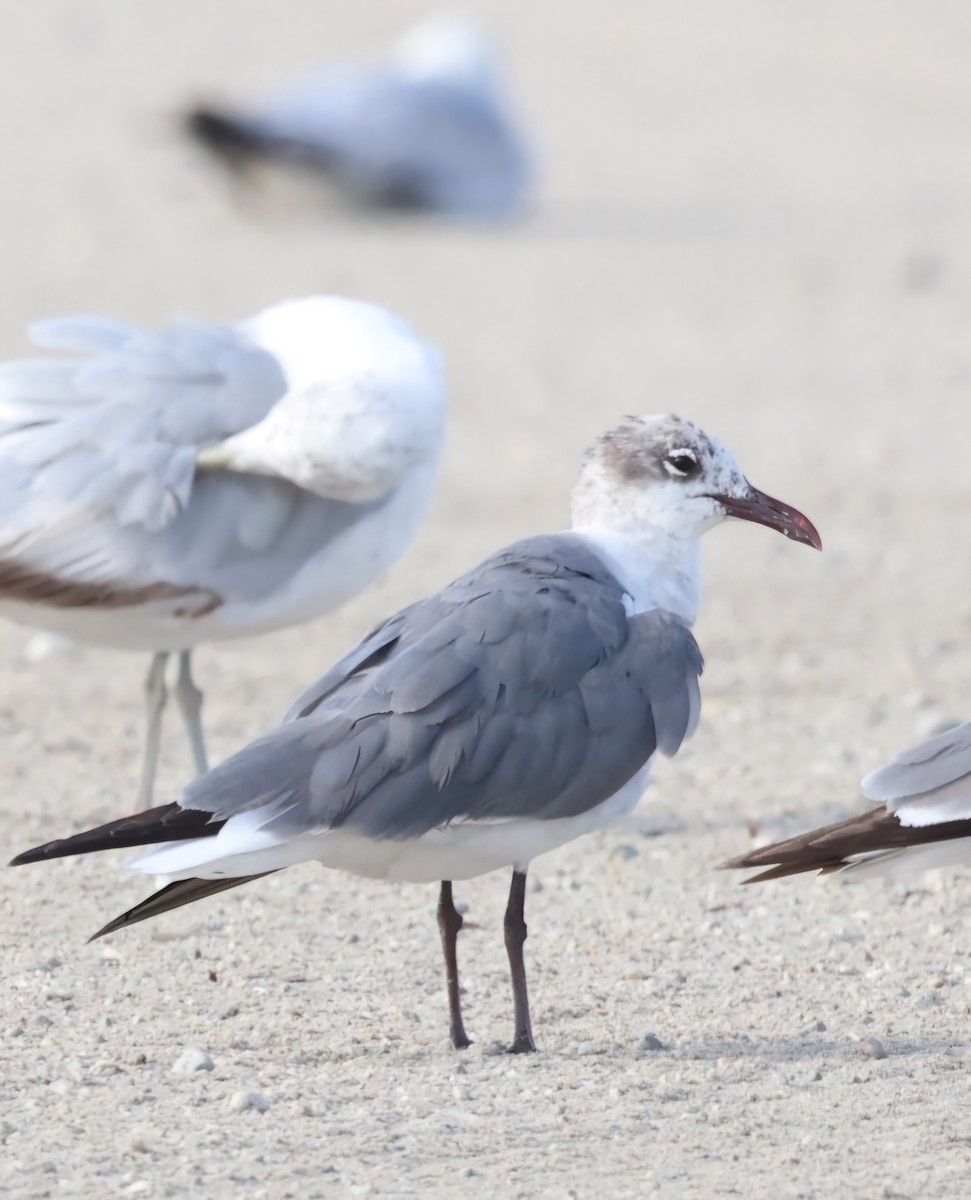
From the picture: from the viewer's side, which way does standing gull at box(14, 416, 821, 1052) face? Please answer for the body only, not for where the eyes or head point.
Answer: to the viewer's right

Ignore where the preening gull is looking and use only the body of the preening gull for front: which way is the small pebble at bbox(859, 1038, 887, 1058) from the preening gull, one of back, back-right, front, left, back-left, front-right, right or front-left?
front-right

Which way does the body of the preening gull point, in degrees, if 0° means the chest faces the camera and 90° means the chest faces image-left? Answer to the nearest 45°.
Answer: approximately 270°

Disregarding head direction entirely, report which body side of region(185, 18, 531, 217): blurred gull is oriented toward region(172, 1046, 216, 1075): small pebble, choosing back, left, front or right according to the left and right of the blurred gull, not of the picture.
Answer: right

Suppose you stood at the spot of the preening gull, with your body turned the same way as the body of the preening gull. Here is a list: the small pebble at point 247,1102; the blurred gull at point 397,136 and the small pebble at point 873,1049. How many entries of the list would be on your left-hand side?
1

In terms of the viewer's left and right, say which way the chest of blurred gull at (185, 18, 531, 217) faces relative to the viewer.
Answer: facing to the right of the viewer

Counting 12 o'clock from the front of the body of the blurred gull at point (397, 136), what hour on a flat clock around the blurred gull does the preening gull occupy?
The preening gull is roughly at 3 o'clock from the blurred gull.

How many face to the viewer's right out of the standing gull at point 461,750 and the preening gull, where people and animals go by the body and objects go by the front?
2

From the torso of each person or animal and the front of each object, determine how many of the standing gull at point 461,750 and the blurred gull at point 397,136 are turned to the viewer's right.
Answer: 2

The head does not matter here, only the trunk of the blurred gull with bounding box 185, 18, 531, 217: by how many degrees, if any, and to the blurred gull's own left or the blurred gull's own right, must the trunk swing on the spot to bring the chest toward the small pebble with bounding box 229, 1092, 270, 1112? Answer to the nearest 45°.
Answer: approximately 90° to the blurred gull's own right
